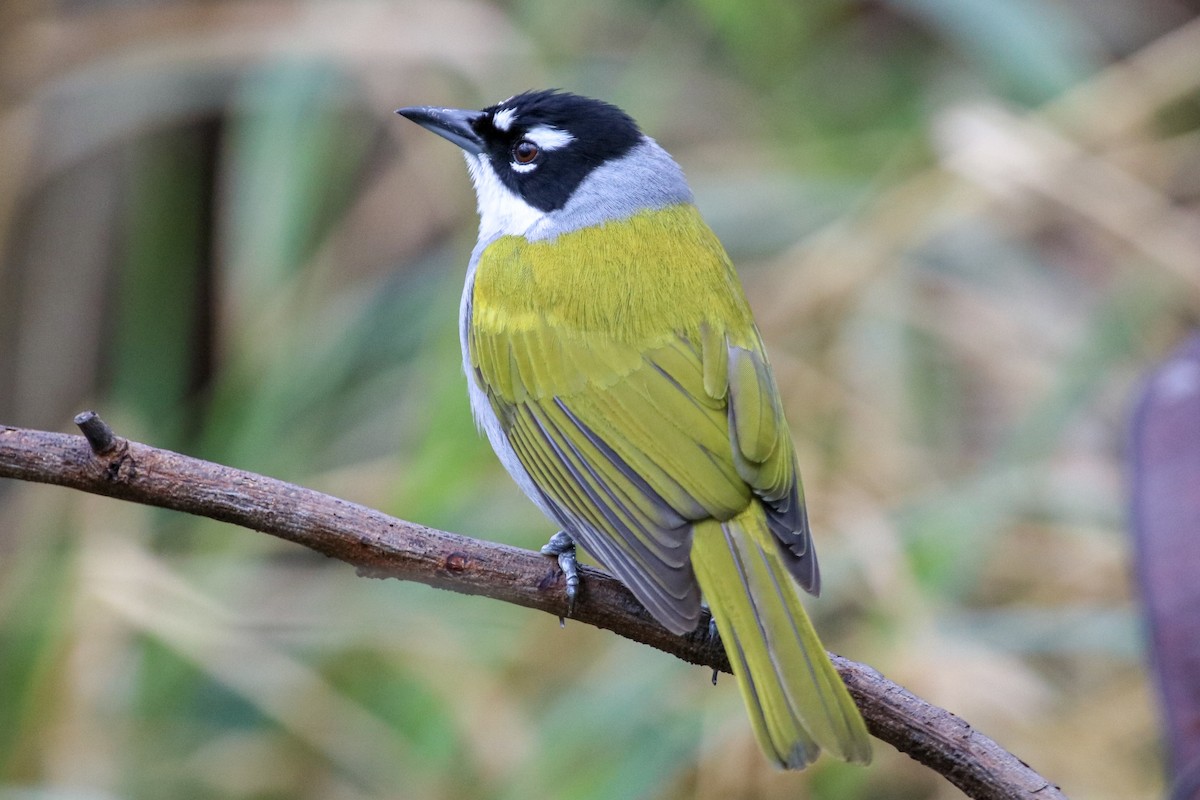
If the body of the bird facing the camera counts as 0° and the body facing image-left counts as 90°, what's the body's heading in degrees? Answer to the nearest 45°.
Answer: approximately 135°
